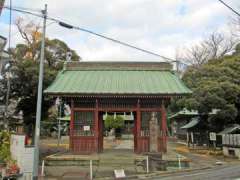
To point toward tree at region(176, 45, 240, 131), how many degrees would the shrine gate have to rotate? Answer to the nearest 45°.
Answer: approximately 135° to its left

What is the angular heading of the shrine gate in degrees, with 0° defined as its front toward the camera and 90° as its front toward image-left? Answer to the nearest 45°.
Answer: approximately 0°

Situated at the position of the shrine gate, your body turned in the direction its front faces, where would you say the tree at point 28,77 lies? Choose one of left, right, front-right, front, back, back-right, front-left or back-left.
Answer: back-right

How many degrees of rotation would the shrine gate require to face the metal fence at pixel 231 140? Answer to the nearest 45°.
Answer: approximately 135° to its left

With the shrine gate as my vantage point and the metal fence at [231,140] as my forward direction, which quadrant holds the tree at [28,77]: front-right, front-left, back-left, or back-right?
back-left
